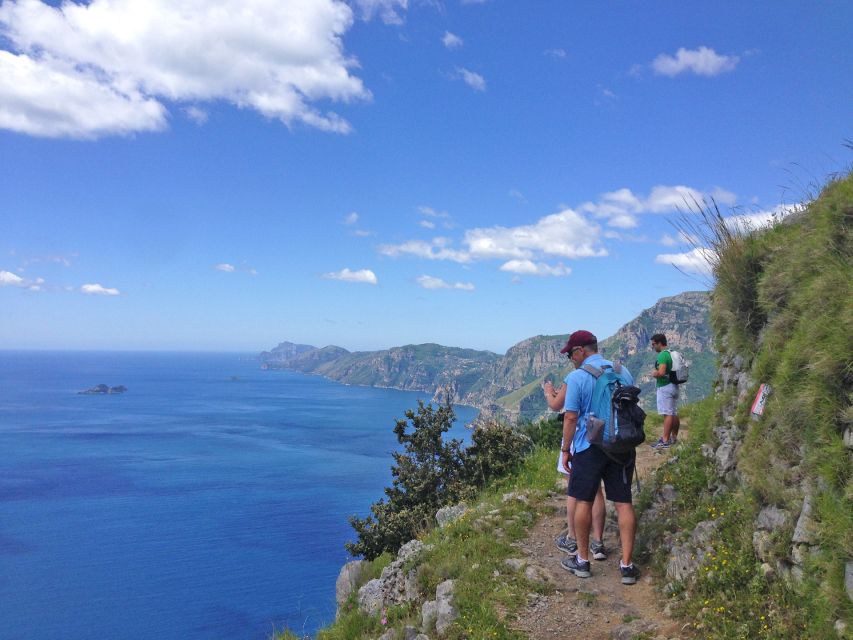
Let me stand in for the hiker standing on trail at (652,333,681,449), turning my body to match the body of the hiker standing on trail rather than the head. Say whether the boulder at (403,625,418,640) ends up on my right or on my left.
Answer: on my left

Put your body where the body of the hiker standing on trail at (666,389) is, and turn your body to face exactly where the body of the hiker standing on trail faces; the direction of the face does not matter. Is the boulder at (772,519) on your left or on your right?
on your left

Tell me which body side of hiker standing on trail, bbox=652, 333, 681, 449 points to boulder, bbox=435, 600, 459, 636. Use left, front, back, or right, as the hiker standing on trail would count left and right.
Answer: left

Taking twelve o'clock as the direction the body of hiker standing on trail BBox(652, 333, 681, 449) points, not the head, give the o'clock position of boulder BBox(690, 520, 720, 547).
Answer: The boulder is roughly at 9 o'clock from the hiker standing on trail.

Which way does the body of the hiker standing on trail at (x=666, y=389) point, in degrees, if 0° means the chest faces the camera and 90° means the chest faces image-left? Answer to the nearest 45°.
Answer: approximately 90°

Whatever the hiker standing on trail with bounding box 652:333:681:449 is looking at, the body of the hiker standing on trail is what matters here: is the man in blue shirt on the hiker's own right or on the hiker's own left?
on the hiker's own left

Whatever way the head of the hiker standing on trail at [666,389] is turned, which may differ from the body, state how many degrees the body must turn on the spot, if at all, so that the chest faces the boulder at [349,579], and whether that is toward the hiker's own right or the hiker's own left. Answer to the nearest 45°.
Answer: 0° — they already face it

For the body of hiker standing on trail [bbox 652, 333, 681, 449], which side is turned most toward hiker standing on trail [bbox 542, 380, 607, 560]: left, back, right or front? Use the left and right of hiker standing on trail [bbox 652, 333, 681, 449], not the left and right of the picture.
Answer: left
